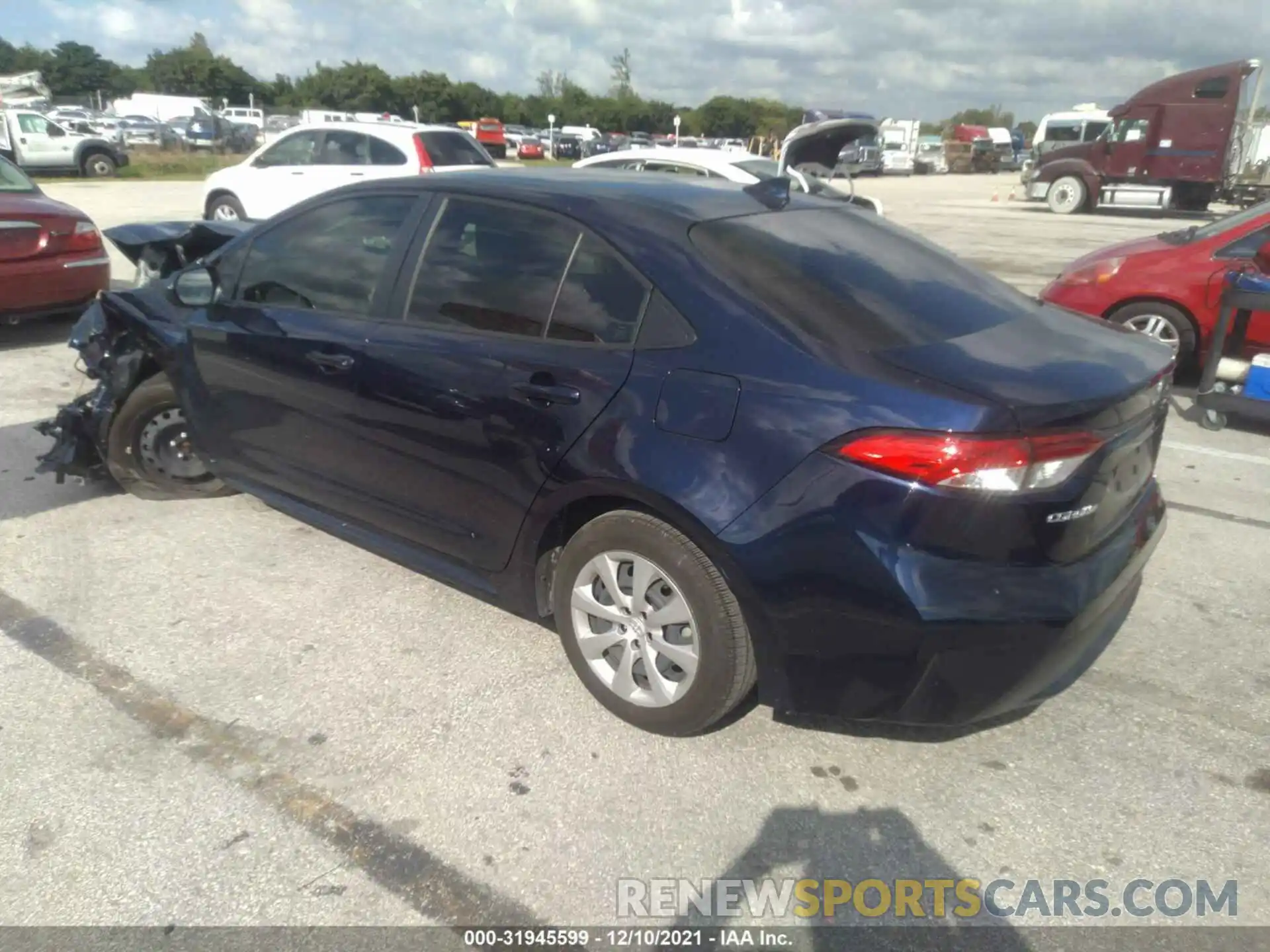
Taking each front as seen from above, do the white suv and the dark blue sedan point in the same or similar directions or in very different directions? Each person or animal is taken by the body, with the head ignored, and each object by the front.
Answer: same or similar directions

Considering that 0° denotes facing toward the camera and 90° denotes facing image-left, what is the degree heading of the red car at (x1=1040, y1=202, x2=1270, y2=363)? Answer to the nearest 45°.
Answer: approximately 90°

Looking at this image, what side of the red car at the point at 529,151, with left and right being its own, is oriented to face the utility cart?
front

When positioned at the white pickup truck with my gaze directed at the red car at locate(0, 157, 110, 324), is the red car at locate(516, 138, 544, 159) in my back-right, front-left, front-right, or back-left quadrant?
back-left

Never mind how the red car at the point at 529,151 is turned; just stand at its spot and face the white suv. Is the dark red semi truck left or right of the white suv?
left

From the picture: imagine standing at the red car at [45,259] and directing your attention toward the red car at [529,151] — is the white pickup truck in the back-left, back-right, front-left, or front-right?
front-left

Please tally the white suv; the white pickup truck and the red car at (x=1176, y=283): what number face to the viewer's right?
1

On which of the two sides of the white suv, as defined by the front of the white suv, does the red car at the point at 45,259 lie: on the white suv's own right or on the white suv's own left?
on the white suv's own left

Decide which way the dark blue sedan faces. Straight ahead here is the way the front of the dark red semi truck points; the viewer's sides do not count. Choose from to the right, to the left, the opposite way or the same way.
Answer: the same way

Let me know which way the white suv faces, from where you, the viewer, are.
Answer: facing away from the viewer and to the left of the viewer

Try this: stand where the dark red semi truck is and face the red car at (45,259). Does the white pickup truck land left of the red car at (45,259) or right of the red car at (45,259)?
right

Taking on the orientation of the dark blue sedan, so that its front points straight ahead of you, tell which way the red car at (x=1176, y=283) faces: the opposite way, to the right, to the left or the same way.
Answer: the same way

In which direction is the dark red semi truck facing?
to the viewer's left

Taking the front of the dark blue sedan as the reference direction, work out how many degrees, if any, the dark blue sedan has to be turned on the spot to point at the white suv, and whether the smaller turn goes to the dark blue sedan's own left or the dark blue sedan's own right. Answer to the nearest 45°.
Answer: approximately 45° to the dark blue sedan's own right

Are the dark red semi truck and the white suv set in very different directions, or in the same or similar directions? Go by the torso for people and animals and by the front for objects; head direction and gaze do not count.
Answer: same or similar directions

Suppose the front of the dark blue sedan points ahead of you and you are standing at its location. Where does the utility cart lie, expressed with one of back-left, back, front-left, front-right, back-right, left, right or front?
right

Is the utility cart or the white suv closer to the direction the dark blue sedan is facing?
the white suv

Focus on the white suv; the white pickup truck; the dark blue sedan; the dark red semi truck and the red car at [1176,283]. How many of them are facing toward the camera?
0
